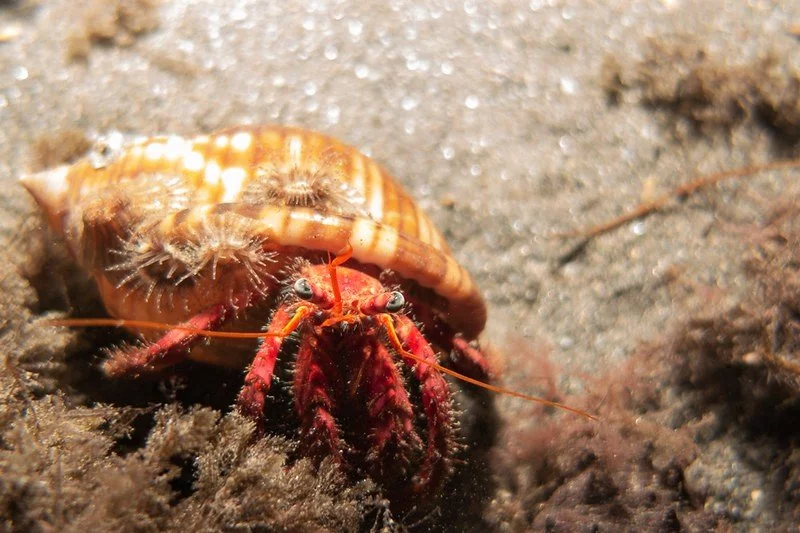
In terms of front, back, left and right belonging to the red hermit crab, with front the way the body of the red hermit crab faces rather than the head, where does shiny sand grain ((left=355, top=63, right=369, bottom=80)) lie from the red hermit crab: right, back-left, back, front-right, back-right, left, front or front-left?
back

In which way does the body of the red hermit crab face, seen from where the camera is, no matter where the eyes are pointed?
toward the camera

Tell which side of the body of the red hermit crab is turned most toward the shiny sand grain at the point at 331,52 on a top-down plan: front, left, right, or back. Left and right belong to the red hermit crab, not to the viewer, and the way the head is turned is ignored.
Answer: back

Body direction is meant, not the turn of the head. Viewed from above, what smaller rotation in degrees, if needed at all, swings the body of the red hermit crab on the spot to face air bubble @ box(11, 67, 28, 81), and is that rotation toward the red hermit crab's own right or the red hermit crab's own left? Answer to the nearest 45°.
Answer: approximately 135° to the red hermit crab's own right

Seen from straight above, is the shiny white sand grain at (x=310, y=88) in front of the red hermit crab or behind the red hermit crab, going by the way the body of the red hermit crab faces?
behind

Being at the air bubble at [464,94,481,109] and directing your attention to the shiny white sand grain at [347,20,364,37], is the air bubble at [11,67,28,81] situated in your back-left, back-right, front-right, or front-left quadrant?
front-left

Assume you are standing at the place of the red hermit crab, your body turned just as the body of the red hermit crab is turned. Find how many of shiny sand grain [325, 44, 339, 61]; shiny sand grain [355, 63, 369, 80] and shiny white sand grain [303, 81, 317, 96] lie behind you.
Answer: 3

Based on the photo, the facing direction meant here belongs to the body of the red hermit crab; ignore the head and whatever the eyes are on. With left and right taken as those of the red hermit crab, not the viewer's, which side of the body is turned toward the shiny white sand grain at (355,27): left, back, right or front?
back
